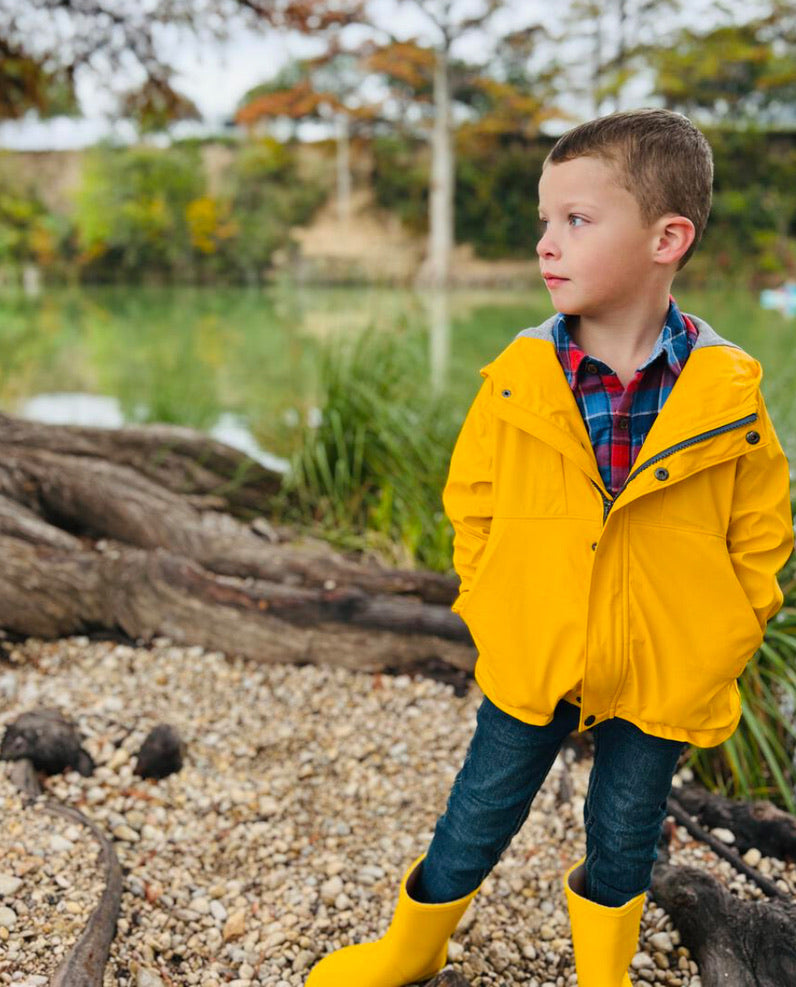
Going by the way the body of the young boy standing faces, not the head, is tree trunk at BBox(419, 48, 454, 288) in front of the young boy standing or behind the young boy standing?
behind

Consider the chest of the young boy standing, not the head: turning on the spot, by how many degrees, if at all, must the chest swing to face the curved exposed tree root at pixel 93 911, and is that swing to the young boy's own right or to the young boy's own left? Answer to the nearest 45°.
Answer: approximately 90° to the young boy's own right

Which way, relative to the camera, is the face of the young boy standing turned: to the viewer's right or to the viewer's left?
to the viewer's left

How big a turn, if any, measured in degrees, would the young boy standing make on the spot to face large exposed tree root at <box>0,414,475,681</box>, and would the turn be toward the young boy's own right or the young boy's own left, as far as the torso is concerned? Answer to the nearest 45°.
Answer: approximately 135° to the young boy's own right

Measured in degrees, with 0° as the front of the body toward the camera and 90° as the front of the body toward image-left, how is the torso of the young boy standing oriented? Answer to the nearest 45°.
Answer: approximately 0°

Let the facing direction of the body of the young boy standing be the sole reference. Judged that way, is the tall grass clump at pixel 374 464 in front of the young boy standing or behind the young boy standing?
behind

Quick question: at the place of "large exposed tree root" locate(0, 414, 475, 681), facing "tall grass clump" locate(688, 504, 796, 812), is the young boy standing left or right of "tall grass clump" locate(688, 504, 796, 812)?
right
